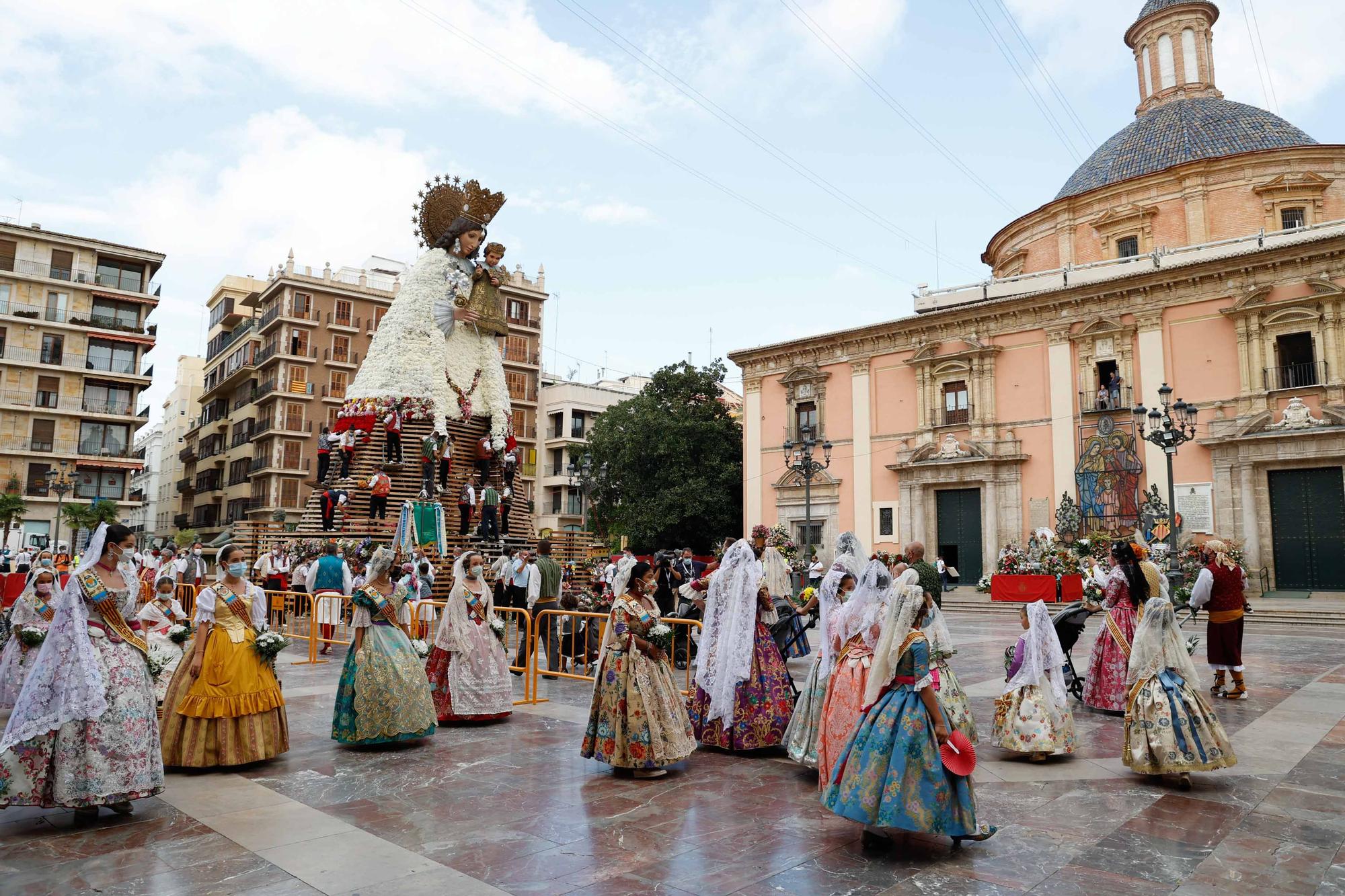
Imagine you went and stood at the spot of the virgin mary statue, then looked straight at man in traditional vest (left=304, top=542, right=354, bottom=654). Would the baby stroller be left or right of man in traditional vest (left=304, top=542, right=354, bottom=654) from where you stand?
left

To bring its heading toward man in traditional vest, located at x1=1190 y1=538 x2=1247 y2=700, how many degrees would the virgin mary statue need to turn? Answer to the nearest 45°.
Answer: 0° — it already faces them

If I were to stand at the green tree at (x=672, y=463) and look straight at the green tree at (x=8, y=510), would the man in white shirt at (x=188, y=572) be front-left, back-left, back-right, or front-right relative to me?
front-left

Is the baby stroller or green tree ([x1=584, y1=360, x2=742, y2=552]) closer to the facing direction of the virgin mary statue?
the baby stroller

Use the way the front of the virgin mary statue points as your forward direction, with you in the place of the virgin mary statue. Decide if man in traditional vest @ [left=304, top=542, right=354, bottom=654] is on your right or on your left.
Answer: on your right

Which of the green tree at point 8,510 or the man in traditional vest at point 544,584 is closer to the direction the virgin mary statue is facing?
the man in traditional vest
